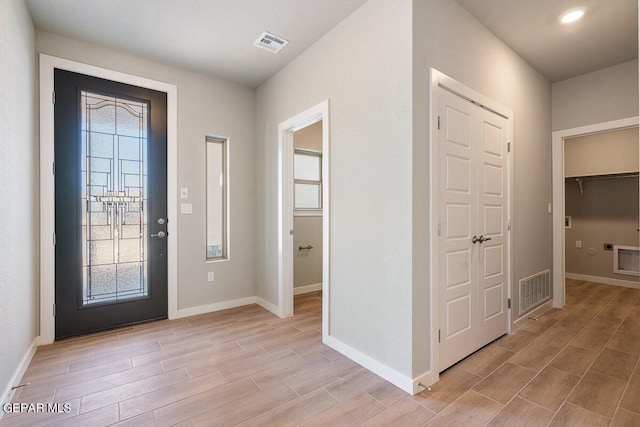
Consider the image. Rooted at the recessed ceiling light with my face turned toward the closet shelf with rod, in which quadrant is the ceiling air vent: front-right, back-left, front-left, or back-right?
back-left

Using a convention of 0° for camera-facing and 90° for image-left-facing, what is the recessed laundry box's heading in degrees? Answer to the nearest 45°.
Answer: approximately 0°

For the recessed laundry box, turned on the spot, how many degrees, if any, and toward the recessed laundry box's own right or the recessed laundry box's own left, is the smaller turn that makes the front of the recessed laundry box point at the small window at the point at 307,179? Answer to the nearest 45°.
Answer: approximately 45° to the recessed laundry box's own right

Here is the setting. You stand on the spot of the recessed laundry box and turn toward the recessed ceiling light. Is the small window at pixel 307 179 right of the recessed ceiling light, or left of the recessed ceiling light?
right

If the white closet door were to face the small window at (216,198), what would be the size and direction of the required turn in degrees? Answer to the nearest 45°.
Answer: approximately 135° to its right
